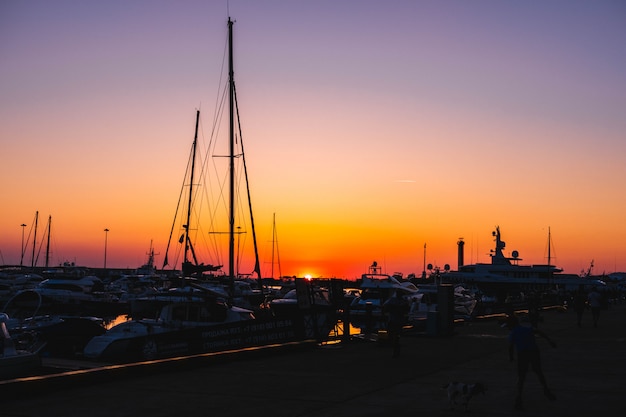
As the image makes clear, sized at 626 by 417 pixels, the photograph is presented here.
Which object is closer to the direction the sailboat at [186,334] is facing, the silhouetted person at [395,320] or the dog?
the dog

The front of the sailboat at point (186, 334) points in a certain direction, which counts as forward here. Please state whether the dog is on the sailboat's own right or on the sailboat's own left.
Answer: on the sailboat's own left

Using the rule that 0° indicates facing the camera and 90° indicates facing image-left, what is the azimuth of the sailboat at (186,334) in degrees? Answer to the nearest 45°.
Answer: approximately 45°
